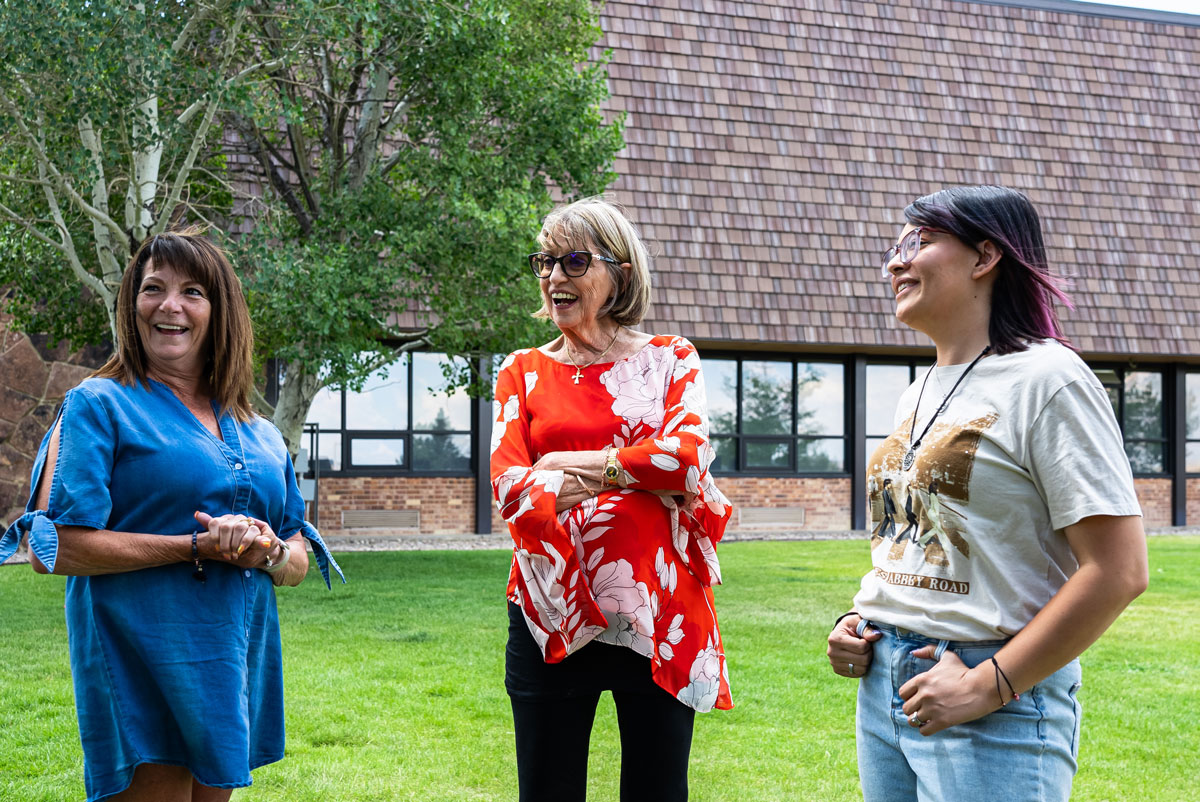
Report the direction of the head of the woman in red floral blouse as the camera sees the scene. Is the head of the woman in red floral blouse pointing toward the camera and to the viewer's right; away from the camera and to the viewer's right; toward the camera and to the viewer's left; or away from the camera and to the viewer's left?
toward the camera and to the viewer's left

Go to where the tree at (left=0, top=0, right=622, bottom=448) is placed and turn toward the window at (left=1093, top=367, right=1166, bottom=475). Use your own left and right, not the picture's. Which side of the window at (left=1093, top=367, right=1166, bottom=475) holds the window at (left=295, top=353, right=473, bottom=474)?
left

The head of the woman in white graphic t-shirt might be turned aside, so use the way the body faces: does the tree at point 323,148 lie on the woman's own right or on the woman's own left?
on the woman's own right

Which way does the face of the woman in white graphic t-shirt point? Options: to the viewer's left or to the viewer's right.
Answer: to the viewer's left

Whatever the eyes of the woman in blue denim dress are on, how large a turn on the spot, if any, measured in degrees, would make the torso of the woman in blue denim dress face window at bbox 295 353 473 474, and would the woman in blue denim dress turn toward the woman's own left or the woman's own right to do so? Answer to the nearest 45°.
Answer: approximately 135° to the woman's own left

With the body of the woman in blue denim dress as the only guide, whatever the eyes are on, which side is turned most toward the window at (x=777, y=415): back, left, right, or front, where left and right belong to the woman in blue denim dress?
left

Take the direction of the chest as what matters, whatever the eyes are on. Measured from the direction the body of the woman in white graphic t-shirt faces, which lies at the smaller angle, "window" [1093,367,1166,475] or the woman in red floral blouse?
the woman in red floral blouse

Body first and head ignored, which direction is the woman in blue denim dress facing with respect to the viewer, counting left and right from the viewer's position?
facing the viewer and to the right of the viewer

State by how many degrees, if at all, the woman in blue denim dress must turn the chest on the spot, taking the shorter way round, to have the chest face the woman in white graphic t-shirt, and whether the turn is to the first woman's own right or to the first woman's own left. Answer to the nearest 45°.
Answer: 0° — they already face them

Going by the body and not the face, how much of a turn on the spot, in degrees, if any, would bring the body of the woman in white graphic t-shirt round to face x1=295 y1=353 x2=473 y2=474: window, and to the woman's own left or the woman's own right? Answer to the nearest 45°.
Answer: approximately 90° to the woman's own right

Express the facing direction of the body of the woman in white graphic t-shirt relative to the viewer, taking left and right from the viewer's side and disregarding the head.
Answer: facing the viewer and to the left of the viewer

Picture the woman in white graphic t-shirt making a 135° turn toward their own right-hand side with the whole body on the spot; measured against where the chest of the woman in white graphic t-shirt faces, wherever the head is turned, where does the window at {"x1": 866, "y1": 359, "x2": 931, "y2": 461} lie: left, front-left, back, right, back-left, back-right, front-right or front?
front

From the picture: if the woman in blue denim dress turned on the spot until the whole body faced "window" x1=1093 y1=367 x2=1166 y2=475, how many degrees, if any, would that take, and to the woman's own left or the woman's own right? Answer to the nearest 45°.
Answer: approximately 90° to the woman's own left

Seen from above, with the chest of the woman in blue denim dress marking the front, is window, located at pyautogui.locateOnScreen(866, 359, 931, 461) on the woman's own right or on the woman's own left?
on the woman's own left

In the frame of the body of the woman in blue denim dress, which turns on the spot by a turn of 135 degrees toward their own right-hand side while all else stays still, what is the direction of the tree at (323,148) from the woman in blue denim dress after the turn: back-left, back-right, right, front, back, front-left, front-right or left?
right

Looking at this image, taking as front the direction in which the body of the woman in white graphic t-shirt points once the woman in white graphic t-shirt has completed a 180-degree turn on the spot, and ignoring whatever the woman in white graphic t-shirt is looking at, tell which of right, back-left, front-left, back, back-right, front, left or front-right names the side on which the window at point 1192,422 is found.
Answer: front-left

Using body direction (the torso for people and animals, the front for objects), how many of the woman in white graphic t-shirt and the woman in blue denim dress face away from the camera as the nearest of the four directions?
0

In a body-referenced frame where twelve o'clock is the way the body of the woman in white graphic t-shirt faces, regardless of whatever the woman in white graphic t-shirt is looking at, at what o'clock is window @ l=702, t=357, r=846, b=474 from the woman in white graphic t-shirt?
The window is roughly at 4 o'clock from the woman in white graphic t-shirt.
